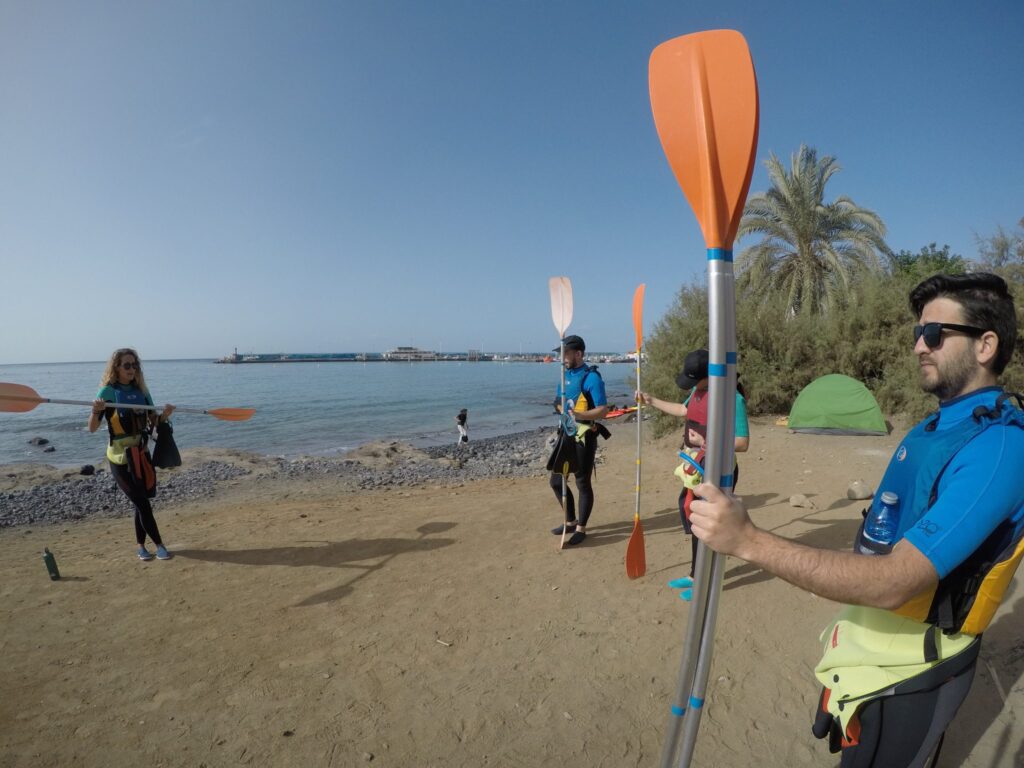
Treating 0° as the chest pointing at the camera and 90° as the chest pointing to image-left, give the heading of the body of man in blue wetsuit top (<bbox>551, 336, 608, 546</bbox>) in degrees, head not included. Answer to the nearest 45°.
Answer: approximately 45°

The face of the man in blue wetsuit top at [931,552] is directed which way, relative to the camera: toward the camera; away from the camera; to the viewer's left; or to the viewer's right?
to the viewer's left

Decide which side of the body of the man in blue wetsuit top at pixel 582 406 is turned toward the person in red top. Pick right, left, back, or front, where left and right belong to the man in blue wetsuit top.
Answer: left

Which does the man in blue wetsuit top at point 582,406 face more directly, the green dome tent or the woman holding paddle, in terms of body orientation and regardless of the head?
the woman holding paddle

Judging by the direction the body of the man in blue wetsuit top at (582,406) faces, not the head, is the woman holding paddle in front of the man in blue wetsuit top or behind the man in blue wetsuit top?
in front

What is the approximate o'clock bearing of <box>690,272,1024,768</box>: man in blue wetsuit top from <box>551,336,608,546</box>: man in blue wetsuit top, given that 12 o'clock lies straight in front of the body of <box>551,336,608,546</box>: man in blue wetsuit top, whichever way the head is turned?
<box>690,272,1024,768</box>: man in blue wetsuit top is roughly at 10 o'clock from <box>551,336,608,546</box>: man in blue wetsuit top.

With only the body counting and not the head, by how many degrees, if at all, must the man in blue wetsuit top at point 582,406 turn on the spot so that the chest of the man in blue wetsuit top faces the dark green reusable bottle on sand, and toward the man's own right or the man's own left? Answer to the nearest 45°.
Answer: approximately 45° to the man's own right

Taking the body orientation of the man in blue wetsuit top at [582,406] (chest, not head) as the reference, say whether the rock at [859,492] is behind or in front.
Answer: behind

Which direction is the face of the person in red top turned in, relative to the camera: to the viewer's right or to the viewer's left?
to the viewer's left

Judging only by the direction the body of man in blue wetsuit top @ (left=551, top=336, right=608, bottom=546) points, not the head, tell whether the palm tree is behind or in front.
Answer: behind
